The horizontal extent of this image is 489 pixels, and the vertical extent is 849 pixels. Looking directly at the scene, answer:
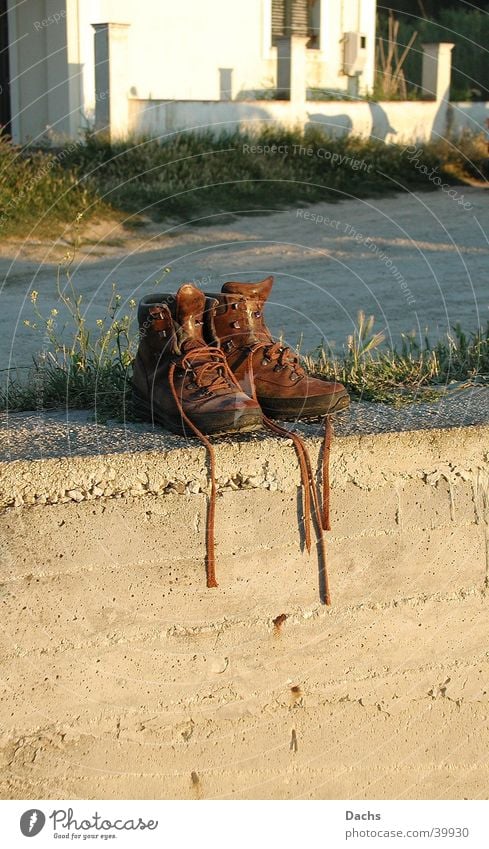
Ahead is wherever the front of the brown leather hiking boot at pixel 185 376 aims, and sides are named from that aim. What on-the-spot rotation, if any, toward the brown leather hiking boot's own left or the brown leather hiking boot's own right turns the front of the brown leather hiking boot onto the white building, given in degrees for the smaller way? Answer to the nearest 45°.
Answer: approximately 135° to the brown leather hiking boot's own left

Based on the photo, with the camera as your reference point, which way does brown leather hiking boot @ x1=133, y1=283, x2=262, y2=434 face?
facing the viewer and to the right of the viewer

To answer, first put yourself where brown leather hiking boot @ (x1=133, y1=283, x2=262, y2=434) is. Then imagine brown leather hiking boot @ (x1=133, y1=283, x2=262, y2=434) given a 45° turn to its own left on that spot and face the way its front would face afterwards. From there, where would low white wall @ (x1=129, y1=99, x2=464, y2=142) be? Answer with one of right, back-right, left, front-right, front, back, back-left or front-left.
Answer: left
